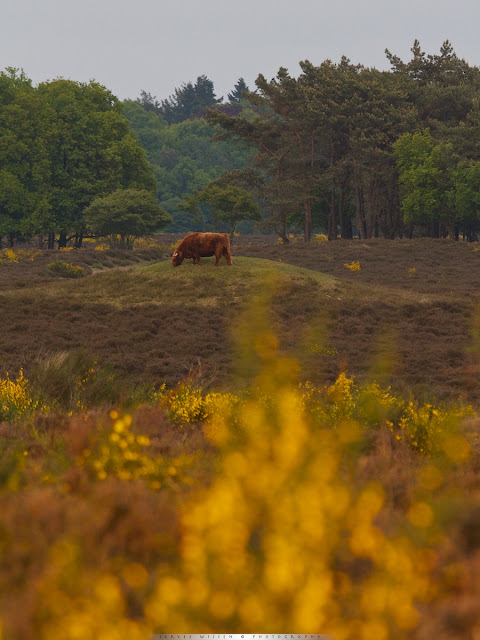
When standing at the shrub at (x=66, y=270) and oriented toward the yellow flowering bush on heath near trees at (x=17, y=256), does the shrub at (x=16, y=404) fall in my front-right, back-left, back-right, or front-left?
back-left

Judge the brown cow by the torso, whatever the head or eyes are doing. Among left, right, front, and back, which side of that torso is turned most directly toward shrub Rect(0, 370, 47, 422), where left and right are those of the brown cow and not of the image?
left

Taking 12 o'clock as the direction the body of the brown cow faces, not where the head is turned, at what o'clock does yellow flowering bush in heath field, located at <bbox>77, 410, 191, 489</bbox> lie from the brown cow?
The yellow flowering bush in heath field is roughly at 9 o'clock from the brown cow.

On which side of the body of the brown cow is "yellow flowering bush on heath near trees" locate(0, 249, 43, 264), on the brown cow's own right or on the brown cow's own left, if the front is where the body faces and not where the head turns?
on the brown cow's own right

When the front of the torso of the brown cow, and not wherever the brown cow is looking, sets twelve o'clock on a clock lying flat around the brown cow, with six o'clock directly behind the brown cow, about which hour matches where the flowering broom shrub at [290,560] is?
The flowering broom shrub is roughly at 9 o'clock from the brown cow.

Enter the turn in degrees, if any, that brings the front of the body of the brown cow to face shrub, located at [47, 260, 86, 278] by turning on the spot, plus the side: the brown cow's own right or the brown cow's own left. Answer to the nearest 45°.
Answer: approximately 45° to the brown cow's own right

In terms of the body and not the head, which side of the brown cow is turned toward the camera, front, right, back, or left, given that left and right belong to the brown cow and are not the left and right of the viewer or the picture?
left
